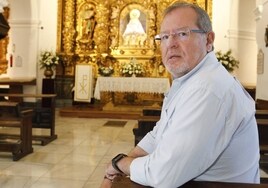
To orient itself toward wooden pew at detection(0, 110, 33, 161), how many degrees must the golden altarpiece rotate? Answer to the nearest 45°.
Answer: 0° — it already faces it

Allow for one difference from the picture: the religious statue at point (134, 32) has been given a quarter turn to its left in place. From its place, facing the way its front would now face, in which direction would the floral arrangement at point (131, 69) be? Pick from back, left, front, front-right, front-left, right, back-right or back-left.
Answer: right

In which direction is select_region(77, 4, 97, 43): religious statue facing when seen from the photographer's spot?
facing the viewer

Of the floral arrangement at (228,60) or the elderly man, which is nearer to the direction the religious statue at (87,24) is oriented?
the elderly man

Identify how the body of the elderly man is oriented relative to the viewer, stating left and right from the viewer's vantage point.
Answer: facing to the left of the viewer

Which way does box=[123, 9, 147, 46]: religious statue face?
toward the camera

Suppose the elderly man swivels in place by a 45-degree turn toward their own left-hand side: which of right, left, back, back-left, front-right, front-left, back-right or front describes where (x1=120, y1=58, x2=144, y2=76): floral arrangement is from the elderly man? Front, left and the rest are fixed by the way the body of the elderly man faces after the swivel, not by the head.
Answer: back-right

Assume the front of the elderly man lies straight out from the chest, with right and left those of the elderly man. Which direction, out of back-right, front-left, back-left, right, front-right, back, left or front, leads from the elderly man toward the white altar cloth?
right
